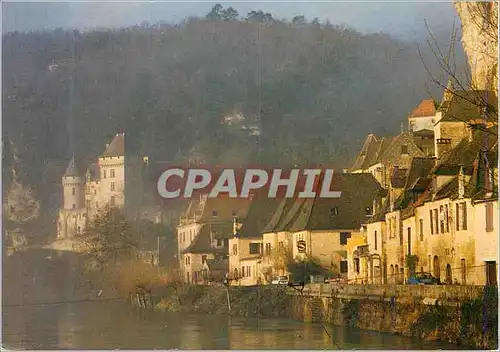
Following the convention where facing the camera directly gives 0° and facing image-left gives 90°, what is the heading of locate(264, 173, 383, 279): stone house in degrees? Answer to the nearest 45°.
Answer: approximately 45°

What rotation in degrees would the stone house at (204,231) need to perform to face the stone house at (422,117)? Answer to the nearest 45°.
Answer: approximately 135° to its left

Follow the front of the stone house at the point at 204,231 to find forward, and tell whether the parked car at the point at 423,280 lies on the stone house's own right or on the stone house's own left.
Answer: on the stone house's own left
